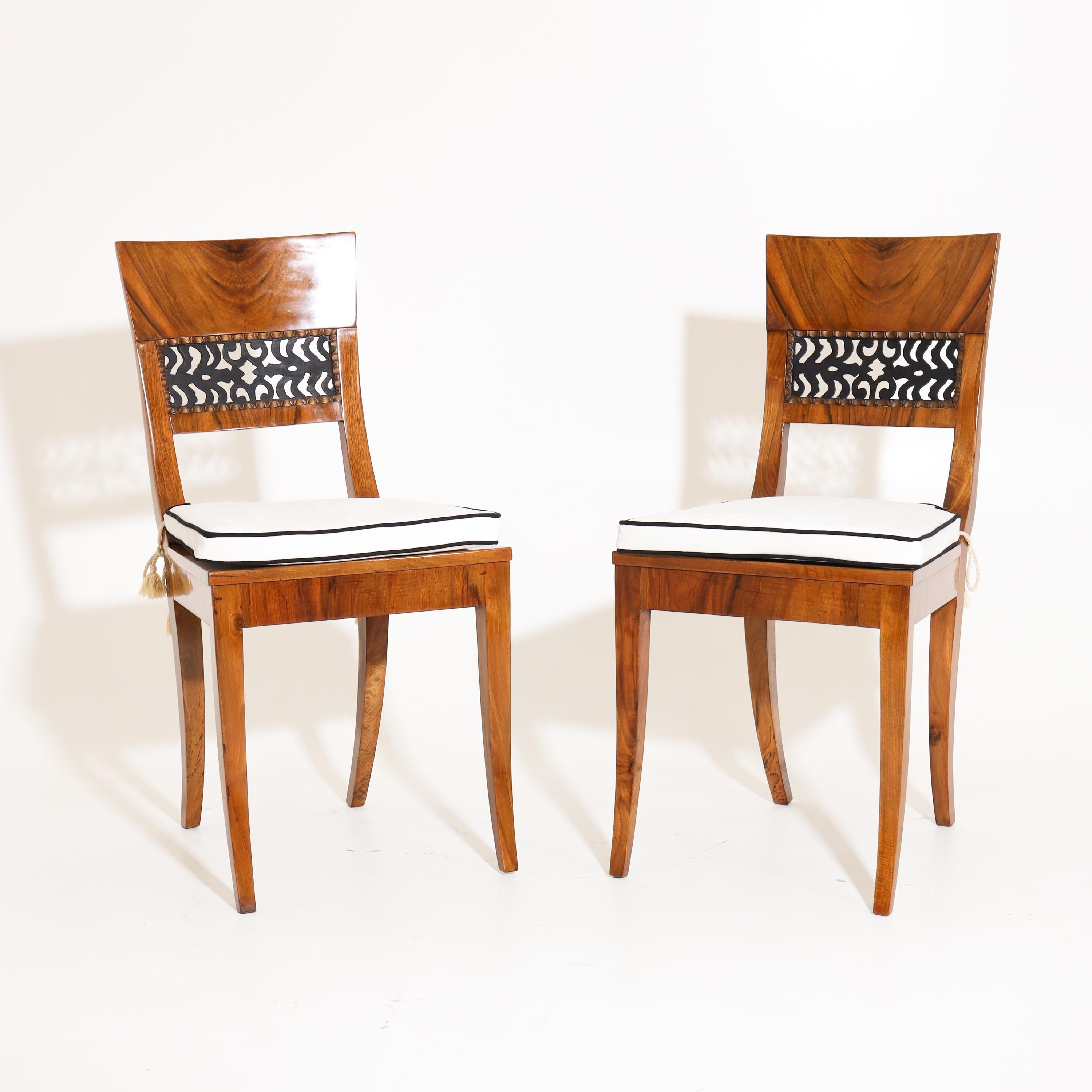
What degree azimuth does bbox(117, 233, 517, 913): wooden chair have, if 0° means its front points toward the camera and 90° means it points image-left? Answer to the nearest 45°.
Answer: approximately 315°

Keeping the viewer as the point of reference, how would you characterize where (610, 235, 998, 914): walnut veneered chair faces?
facing the viewer and to the left of the viewer

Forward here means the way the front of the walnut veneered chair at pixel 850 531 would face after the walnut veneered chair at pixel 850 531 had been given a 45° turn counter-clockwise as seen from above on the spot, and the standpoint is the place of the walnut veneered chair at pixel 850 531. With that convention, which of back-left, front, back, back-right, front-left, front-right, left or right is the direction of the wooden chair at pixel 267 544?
right

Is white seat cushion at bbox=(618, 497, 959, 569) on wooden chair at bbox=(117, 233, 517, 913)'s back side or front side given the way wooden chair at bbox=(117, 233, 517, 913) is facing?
on the front side
